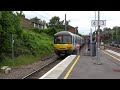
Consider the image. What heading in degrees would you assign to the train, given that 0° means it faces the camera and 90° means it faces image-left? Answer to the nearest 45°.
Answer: approximately 45°
